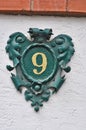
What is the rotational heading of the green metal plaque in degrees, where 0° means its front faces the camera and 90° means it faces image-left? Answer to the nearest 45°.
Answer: approximately 0°
